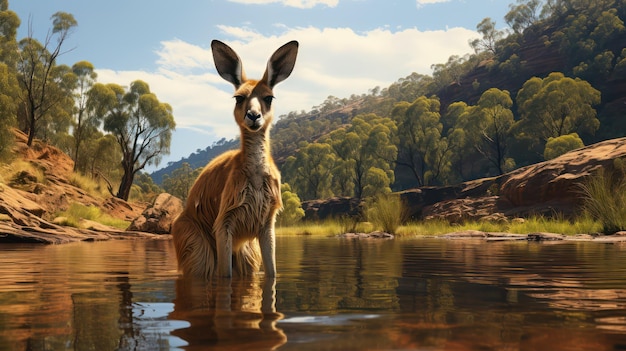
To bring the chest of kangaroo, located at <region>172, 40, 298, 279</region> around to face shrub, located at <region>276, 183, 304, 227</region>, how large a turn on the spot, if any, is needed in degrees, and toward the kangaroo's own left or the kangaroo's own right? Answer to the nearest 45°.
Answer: approximately 135° to the kangaroo's own left

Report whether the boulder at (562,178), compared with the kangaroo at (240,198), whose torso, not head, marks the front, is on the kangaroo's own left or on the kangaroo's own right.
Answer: on the kangaroo's own left

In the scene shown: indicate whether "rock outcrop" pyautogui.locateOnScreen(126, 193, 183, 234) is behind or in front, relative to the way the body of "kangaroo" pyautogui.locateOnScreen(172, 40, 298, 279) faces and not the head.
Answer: behind

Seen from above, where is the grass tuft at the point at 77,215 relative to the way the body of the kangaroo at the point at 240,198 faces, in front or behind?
behind

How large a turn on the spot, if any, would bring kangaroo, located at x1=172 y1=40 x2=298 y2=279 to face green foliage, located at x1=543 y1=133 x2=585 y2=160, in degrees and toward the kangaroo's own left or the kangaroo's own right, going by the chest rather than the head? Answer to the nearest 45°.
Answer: approximately 90° to the kangaroo's own left

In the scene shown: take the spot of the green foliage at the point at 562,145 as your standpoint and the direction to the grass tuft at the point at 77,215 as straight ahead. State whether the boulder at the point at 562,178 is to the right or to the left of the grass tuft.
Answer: left

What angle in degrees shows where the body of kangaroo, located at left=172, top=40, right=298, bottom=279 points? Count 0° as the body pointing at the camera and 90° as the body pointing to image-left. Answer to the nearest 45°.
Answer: approximately 315°

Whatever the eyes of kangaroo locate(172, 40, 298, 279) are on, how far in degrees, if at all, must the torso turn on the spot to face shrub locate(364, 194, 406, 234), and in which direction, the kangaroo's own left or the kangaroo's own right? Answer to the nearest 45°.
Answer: approximately 135° to the kangaroo's own left
